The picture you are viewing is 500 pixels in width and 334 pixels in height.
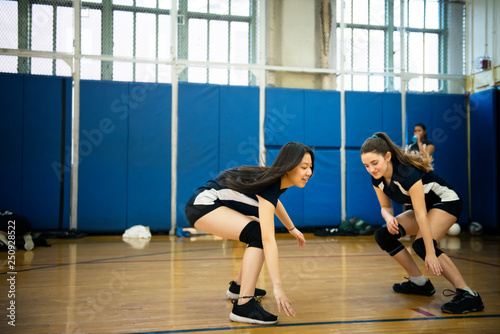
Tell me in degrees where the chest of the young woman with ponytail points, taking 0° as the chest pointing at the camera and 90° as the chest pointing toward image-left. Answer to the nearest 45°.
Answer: approximately 45°

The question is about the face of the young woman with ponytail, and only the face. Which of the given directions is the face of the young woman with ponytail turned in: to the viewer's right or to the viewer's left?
to the viewer's left

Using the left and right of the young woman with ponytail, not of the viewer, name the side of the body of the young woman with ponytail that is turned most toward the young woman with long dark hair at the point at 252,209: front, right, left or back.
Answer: front

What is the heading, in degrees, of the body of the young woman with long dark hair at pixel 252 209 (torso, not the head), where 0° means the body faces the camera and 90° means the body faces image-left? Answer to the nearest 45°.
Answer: approximately 270°

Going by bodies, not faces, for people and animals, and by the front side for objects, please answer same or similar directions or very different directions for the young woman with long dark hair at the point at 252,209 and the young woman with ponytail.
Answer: very different directions

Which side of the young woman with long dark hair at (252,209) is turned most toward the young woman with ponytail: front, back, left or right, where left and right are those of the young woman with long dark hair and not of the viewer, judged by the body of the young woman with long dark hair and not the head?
front

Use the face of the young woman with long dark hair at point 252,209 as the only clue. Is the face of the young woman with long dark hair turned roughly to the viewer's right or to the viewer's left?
to the viewer's right

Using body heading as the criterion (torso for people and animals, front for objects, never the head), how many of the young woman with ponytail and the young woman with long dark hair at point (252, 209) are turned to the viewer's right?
1
